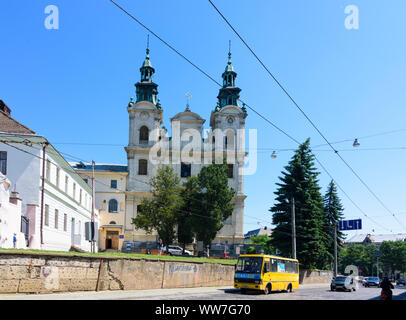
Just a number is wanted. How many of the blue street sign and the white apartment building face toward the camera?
1

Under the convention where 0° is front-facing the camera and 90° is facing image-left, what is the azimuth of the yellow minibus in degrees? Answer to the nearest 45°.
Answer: approximately 45°

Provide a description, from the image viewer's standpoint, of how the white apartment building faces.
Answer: facing to the right of the viewer

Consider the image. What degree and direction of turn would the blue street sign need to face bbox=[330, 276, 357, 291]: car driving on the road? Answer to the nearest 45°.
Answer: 0° — it already faces it

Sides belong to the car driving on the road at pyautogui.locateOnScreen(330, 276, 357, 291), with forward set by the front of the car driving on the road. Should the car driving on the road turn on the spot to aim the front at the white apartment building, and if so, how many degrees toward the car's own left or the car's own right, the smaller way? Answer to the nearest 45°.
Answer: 0° — it already faces it

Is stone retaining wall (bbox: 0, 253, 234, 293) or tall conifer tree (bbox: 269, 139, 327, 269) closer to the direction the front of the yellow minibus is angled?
the stone retaining wall

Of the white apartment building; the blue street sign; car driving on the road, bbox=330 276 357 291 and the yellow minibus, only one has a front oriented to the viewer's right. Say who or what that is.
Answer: the white apartment building

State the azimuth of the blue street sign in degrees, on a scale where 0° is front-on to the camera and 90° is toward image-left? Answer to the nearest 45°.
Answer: approximately 0°
